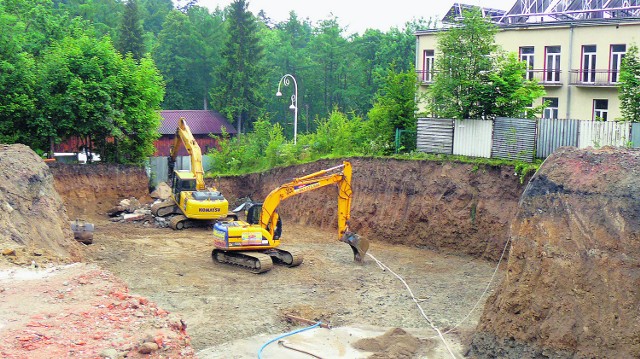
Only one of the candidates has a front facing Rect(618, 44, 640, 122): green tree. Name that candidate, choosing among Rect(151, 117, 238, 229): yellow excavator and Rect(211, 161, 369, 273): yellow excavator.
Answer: Rect(211, 161, 369, 273): yellow excavator

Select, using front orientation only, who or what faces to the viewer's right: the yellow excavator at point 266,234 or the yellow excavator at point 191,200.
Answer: the yellow excavator at point 266,234

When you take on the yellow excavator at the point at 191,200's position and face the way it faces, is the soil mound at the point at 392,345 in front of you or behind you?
behind

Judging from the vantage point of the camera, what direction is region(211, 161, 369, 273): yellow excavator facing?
facing to the right of the viewer

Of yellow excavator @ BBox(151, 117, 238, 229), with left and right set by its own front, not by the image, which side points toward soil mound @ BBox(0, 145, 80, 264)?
left

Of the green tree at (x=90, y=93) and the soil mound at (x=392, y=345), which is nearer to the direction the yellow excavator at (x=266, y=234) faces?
the soil mound

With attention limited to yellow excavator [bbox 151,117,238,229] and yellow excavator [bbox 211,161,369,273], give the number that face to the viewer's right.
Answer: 1

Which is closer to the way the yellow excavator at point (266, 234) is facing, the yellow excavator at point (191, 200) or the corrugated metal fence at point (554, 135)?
the corrugated metal fence

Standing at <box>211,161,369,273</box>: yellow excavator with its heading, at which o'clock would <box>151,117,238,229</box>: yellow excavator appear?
<box>151,117,238,229</box>: yellow excavator is roughly at 8 o'clock from <box>211,161,369,273</box>: yellow excavator.

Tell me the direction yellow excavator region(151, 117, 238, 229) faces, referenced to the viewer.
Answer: facing away from the viewer and to the left of the viewer

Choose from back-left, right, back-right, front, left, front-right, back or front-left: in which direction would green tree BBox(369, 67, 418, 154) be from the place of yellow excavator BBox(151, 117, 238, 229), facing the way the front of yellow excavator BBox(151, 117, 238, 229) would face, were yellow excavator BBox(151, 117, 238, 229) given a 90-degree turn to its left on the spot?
back-left
